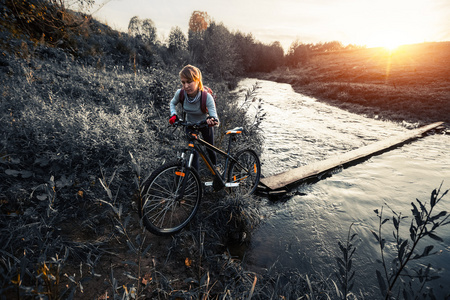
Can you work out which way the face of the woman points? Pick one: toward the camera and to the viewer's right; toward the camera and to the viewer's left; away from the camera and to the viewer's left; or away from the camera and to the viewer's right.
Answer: toward the camera and to the viewer's left

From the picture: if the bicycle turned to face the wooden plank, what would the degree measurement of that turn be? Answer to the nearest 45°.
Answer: approximately 180°

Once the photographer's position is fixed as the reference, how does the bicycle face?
facing the viewer and to the left of the viewer
